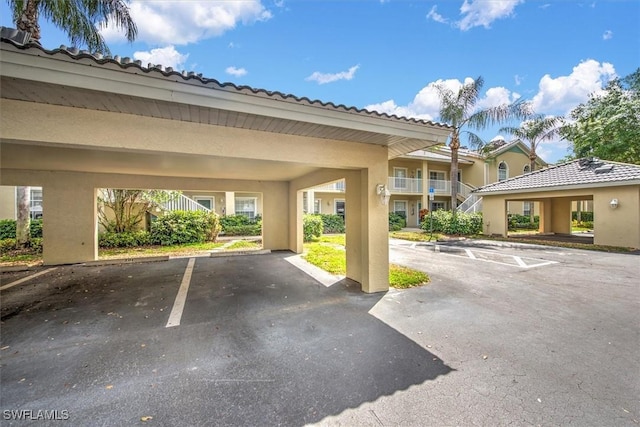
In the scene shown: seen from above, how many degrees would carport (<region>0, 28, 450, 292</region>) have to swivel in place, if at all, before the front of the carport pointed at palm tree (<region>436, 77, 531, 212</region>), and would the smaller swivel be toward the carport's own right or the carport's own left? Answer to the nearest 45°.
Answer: approximately 135° to the carport's own left

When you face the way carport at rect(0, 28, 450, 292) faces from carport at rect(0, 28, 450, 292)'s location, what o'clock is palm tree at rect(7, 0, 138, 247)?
The palm tree is roughly at 5 o'clock from the carport.

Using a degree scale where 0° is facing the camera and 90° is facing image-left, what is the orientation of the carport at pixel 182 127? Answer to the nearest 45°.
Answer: approximately 0°

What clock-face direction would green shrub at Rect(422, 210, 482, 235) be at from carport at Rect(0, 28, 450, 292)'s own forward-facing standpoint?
The green shrub is roughly at 8 o'clock from the carport.

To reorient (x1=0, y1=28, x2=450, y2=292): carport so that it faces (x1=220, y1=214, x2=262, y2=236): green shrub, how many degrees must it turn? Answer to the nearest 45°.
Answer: approximately 180°

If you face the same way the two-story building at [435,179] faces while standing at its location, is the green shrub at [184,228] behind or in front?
in front

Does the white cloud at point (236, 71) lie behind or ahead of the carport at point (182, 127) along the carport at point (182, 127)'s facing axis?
behind

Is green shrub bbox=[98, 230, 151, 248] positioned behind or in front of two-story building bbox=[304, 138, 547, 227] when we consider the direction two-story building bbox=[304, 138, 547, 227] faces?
in front

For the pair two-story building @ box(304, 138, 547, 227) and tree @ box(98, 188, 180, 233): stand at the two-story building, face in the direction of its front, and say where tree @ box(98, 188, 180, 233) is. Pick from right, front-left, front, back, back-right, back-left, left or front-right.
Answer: front-right

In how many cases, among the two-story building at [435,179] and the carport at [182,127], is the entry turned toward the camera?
2

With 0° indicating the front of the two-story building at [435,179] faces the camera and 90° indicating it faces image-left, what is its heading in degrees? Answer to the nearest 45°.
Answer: approximately 0°
